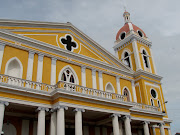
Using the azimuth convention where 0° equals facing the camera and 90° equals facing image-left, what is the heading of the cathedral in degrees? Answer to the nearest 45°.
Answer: approximately 315°
